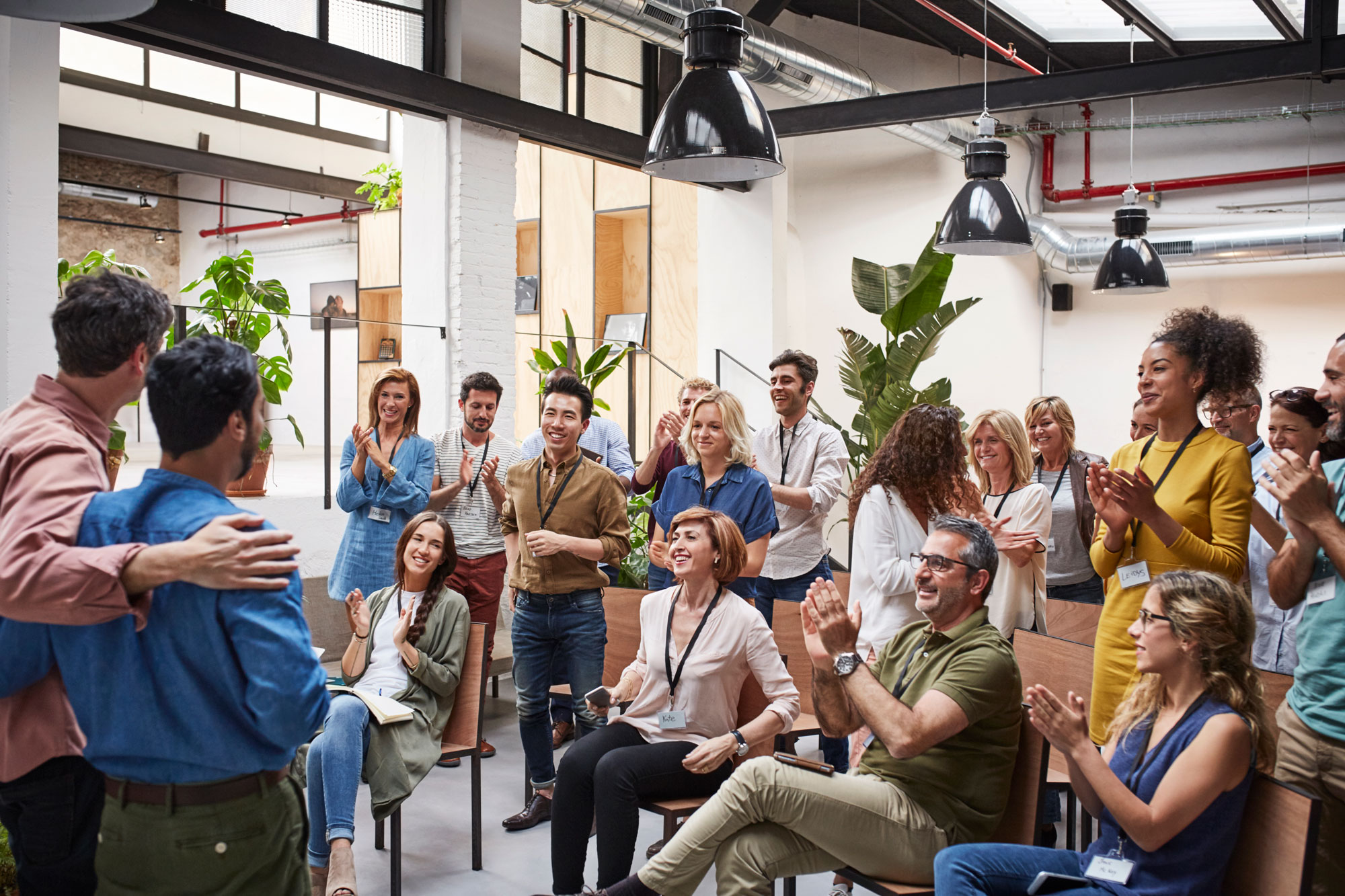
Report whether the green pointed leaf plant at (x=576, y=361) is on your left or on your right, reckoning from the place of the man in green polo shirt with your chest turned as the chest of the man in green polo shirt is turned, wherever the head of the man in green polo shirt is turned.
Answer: on your right

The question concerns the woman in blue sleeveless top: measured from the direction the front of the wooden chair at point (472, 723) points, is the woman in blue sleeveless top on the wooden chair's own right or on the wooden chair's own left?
on the wooden chair's own left

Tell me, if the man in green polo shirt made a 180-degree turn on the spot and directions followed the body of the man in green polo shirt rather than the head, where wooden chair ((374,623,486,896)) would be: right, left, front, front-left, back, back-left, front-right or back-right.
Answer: back-left

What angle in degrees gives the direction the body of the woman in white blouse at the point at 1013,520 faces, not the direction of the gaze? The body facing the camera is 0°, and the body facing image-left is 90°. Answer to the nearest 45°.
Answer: approximately 45°

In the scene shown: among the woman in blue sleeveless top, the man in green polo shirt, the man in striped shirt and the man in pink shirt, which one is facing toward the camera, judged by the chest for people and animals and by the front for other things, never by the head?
the man in striped shirt

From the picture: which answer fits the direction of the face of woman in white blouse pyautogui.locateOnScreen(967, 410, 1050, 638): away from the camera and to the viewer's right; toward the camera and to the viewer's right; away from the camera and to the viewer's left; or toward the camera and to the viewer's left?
toward the camera and to the viewer's left

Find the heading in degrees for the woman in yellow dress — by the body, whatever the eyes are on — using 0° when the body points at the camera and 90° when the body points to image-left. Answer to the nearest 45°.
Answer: approximately 45°

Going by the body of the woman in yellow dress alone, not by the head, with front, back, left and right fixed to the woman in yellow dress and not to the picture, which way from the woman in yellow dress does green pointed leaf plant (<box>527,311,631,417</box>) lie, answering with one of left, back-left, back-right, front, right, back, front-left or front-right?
right

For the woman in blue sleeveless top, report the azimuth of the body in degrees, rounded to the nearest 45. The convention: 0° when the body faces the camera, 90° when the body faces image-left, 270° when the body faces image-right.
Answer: approximately 90°

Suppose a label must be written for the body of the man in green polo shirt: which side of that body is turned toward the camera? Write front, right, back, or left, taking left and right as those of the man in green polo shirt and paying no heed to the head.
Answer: left

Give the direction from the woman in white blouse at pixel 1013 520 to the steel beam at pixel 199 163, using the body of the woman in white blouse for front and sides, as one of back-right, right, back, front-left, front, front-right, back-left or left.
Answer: right

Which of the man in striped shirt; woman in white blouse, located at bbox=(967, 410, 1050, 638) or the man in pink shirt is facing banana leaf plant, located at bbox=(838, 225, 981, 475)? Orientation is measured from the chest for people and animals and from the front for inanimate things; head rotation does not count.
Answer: the man in pink shirt

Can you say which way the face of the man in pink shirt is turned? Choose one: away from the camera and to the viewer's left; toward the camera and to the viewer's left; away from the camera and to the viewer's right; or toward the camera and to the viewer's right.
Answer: away from the camera and to the viewer's right
